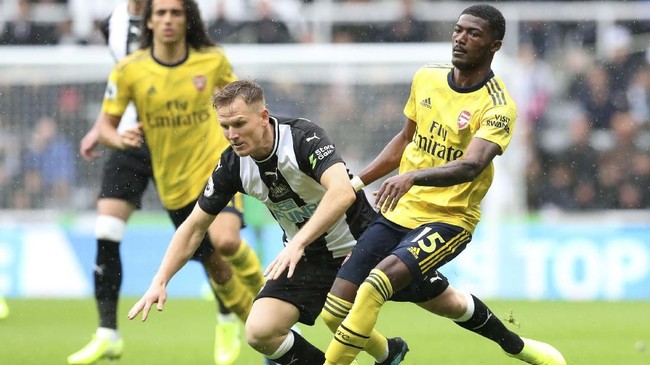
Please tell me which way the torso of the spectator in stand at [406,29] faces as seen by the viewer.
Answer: toward the camera

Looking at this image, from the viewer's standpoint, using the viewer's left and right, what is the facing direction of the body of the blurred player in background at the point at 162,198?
facing the viewer

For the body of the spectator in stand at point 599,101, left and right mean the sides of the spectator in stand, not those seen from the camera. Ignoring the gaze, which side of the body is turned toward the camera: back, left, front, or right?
front

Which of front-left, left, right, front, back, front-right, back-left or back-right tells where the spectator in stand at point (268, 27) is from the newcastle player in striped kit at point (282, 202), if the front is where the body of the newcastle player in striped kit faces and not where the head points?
back-right

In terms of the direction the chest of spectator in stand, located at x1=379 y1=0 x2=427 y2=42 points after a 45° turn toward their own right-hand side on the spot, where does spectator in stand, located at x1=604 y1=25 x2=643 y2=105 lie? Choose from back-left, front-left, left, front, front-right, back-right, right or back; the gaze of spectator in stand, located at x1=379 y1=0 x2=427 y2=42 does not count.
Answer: back-left

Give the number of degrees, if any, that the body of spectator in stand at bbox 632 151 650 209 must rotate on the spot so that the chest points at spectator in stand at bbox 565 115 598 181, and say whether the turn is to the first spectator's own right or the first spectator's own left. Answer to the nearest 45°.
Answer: approximately 90° to the first spectator's own right

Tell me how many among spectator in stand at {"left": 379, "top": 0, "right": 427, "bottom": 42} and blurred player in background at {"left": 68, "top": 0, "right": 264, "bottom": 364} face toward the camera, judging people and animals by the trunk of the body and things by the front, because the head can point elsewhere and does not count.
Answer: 2

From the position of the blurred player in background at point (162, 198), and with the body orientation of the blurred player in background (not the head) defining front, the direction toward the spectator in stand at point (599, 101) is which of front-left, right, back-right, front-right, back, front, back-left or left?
back-left

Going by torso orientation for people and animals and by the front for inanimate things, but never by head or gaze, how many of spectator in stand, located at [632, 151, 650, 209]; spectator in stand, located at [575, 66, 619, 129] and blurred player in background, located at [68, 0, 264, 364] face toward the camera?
3

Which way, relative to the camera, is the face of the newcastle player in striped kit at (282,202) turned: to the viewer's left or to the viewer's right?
to the viewer's left

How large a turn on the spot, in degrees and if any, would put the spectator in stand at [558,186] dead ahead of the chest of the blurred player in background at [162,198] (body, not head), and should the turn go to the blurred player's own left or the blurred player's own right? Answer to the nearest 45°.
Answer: approximately 135° to the blurred player's own left
